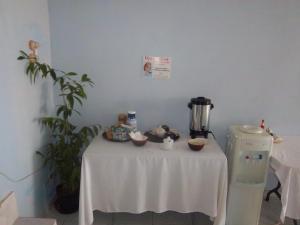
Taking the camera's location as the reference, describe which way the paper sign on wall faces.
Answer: facing the viewer

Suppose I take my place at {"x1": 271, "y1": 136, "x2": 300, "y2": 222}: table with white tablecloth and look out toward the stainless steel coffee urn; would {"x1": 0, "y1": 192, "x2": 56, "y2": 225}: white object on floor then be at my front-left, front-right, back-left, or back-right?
front-left

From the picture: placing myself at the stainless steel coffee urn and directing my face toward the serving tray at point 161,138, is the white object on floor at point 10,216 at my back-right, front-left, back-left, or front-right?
front-left

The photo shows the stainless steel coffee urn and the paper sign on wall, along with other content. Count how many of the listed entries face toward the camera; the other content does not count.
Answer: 2

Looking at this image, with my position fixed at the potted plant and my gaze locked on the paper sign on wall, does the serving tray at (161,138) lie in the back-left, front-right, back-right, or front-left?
front-right

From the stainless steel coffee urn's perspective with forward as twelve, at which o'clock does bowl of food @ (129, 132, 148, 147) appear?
The bowl of food is roughly at 2 o'clock from the stainless steel coffee urn.

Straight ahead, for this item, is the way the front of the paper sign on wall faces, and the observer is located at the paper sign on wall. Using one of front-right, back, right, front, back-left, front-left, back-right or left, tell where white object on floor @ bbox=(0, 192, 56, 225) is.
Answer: front-right

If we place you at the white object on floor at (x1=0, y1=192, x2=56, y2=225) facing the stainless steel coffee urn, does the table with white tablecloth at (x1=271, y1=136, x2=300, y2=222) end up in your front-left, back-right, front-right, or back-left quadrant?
front-right

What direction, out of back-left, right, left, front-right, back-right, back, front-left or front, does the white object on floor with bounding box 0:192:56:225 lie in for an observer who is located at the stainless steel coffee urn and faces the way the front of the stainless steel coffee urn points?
front-right
